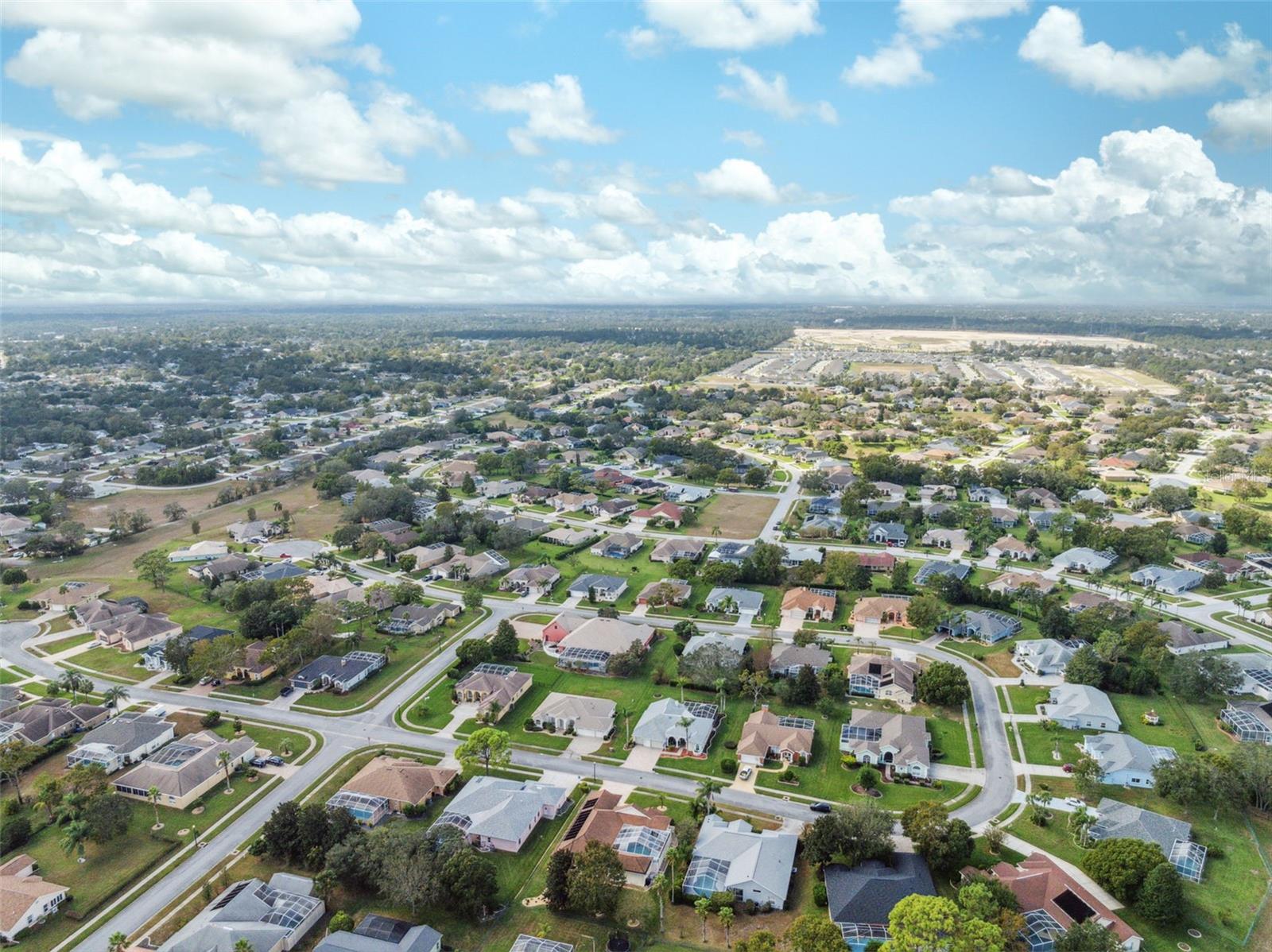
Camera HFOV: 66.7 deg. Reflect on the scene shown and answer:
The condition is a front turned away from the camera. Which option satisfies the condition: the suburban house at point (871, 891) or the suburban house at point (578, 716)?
the suburban house at point (871, 891)

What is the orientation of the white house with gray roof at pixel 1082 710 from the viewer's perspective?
to the viewer's left

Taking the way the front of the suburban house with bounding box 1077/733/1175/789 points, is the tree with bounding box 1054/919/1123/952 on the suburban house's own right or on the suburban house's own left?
on the suburban house's own left

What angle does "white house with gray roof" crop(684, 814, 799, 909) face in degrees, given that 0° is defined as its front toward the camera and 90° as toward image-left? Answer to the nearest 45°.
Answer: approximately 180°

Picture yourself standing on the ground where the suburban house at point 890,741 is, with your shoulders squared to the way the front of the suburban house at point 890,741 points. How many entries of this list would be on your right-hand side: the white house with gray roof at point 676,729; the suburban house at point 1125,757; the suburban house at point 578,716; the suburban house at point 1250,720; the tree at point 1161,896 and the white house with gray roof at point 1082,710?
2

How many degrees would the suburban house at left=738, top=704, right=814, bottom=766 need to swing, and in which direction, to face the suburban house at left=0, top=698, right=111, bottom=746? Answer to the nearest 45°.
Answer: approximately 90° to its right

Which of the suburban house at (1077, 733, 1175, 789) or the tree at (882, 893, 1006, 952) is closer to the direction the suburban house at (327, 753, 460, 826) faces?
the suburban house

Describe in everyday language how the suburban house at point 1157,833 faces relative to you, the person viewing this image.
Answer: facing to the left of the viewer

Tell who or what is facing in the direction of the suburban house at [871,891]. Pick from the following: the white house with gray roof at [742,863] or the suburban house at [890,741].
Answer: the suburban house at [890,741]

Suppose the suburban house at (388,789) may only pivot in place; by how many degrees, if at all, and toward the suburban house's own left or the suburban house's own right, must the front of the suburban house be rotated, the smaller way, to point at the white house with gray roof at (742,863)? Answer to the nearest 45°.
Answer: approximately 90° to the suburban house's own right

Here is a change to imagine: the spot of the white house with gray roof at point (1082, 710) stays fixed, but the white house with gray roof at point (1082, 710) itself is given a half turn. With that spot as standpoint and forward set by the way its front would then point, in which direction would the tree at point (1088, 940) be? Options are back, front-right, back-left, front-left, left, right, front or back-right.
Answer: right

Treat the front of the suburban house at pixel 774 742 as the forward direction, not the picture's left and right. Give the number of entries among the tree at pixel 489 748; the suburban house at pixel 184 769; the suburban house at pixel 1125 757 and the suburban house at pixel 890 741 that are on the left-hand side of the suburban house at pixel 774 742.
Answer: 2

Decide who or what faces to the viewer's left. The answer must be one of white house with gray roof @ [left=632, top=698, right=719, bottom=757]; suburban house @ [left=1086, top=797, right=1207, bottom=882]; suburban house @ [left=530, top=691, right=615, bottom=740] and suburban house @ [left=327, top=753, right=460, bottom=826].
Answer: suburban house @ [left=1086, top=797, right=1207, bottom=882]

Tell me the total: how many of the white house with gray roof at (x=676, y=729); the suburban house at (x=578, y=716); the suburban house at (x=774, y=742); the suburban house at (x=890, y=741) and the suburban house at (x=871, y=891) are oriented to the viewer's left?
0

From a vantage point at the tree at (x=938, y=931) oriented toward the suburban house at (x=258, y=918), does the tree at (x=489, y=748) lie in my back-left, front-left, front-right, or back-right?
front-right

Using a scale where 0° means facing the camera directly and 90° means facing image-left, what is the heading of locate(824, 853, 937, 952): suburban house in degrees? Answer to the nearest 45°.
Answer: approximately 180°

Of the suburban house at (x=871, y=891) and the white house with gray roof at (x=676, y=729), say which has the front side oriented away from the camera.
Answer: the suburban house

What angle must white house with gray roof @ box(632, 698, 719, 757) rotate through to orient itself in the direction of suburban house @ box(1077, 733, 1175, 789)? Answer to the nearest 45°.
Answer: approximately 90° to its left

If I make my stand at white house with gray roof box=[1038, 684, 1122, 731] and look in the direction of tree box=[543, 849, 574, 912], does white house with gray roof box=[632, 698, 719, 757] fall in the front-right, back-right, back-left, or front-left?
front-right

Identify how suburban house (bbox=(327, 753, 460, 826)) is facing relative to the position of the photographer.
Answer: facing away from the viewer and to the right of the viewer

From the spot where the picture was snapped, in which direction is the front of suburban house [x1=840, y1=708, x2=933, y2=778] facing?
facing the viewer

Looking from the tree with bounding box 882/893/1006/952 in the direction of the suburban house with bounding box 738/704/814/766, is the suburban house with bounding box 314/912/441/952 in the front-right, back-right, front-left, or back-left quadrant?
front-left
